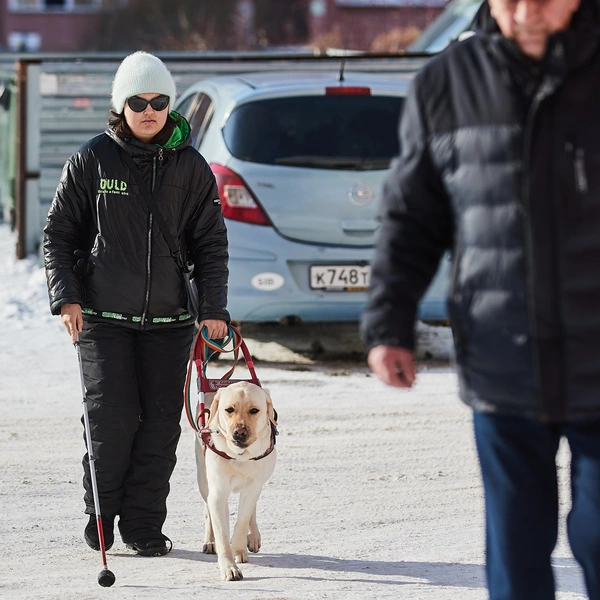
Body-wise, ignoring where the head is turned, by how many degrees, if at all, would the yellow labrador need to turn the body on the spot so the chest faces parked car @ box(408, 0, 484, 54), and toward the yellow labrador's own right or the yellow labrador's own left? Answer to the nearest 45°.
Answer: approximately 180°

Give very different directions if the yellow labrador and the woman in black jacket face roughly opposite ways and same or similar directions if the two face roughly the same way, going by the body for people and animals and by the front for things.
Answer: same or similar directions

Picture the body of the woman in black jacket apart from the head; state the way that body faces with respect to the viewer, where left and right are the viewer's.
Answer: facing the viewer

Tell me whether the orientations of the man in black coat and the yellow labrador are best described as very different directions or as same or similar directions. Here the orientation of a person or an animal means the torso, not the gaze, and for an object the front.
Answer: same or similar directions

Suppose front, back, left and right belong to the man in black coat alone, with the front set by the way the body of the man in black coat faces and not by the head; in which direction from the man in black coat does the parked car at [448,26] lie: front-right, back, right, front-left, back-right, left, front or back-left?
back

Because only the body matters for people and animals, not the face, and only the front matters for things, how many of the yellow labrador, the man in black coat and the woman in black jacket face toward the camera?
3

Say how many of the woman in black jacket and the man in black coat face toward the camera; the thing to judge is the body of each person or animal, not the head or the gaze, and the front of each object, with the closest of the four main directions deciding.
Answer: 2

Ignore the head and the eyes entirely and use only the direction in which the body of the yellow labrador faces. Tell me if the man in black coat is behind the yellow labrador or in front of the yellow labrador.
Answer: in front

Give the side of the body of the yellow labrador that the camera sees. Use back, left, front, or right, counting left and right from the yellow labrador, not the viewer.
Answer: front

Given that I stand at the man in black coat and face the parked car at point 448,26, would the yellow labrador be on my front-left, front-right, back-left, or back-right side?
front-left

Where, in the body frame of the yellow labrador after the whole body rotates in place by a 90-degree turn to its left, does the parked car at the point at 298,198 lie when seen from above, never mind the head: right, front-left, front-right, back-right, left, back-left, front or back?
left
